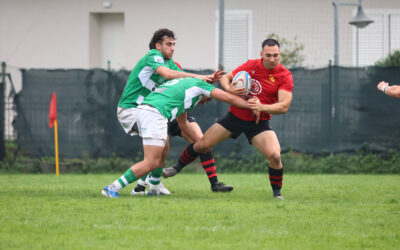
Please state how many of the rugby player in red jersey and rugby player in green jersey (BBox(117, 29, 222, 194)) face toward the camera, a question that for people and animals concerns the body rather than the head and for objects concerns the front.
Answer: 1

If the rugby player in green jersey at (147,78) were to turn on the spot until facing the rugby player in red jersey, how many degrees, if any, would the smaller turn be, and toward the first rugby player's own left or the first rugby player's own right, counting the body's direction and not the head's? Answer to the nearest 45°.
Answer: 0° — they already face them

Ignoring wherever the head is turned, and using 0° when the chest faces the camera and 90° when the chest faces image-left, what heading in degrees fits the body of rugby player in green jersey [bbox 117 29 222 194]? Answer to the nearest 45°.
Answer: approximately 270°

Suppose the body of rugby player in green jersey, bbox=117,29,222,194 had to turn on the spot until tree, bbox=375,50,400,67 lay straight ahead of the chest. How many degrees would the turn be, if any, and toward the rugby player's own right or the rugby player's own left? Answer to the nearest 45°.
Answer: approximately 45° to the rugby player's own left

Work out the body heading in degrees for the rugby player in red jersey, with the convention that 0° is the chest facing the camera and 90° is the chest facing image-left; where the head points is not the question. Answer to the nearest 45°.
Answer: approximately 0°

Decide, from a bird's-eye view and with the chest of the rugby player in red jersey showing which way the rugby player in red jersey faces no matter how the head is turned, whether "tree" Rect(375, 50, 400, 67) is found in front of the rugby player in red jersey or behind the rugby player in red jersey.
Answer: behind

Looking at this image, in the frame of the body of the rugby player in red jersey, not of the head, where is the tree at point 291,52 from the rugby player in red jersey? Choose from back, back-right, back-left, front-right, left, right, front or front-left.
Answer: back

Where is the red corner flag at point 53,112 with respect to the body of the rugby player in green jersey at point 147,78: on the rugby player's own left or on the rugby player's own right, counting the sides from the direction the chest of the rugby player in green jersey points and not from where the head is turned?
on the rugby player's own left
